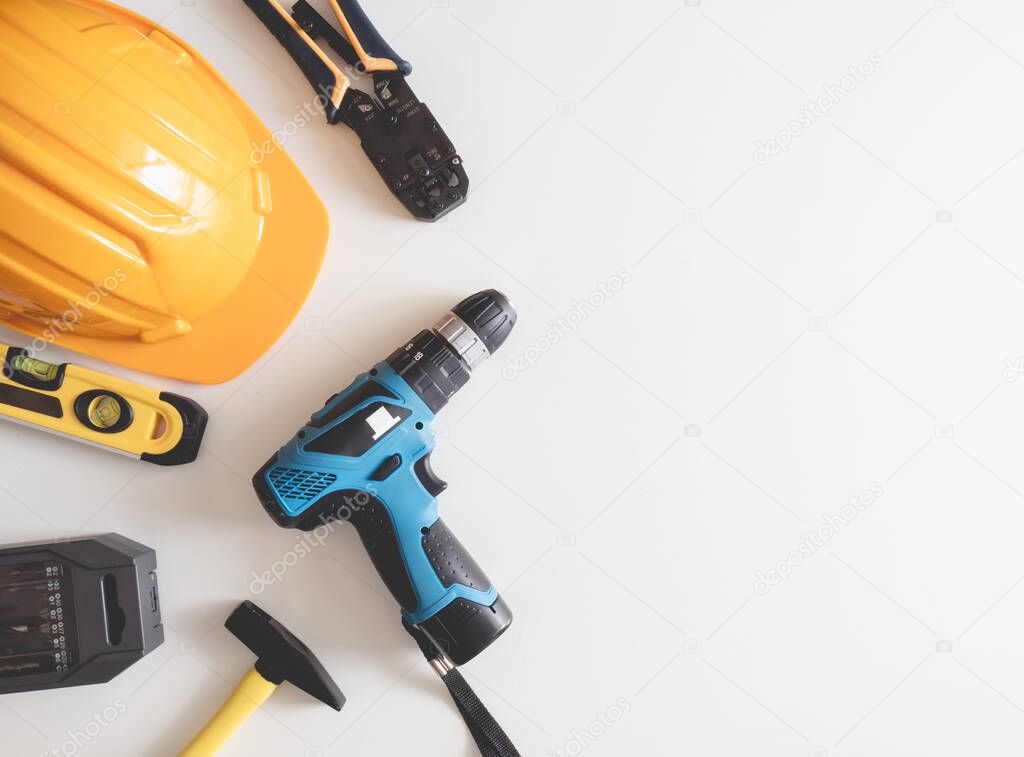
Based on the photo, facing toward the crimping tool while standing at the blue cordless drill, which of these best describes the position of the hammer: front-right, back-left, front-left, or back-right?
back-left

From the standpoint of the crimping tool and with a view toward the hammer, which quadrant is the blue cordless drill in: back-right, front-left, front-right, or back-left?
front-left

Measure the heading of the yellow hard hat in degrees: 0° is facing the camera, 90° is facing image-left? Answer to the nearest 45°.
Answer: approximately 315°

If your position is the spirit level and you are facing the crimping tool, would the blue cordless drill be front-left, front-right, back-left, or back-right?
front-right
